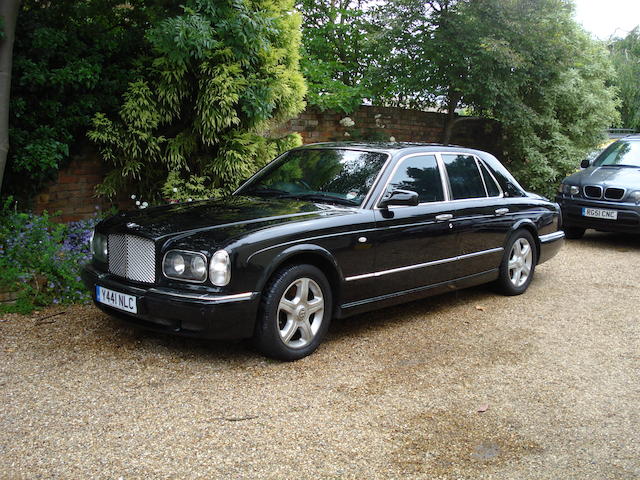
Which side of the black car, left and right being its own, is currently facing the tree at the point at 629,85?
back

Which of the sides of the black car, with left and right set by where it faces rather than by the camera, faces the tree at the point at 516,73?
back

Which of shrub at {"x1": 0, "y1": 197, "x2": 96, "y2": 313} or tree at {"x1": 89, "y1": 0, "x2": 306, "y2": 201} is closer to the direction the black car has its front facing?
the shrub

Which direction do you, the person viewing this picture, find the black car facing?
facing the viewer and to the left of the viewer

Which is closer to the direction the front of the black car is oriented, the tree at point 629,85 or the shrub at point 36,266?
the shrub

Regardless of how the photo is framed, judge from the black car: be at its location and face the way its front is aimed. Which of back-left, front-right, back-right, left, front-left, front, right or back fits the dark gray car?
back

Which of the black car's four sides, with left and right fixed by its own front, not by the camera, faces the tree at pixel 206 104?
right

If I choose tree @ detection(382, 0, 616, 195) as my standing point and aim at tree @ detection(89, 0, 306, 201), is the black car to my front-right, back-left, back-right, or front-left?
front-left

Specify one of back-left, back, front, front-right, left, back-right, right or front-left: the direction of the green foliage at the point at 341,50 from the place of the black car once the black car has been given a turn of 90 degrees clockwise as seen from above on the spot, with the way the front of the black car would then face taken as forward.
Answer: front-right

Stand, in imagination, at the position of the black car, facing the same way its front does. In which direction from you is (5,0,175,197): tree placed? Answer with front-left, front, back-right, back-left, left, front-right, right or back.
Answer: right
